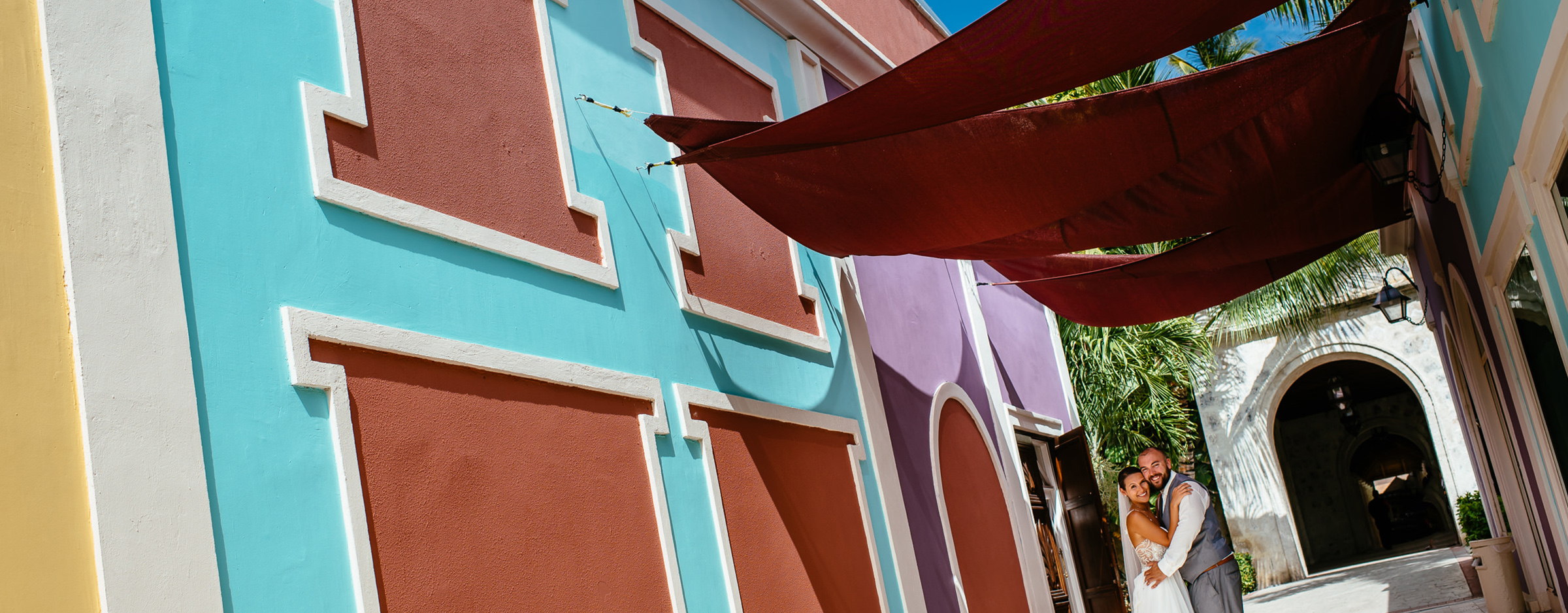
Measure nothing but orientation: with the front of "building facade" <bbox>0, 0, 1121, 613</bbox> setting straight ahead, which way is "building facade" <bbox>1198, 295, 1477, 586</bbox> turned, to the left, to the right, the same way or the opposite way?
to the right

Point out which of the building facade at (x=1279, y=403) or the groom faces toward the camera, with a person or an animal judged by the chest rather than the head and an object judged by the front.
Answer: the building facade

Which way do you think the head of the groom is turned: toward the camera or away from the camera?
toward the camera

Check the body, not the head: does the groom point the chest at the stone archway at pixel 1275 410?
no

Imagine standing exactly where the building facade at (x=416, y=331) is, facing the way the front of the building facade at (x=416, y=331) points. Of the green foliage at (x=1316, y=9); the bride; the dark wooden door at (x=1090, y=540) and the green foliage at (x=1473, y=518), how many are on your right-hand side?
0

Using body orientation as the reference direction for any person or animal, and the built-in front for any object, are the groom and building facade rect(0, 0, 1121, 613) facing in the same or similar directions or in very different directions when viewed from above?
very different directions

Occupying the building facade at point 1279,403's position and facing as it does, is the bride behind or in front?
in front

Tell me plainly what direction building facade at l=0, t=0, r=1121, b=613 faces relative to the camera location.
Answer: facing the viewer and to the right of the viewer

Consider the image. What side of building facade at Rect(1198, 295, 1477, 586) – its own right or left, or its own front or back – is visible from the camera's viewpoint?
front

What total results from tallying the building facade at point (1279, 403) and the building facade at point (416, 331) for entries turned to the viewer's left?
0

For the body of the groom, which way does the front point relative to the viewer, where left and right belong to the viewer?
facing to the left of the viewer

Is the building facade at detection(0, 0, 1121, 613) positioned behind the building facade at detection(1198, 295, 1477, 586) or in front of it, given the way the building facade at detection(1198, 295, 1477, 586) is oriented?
in front

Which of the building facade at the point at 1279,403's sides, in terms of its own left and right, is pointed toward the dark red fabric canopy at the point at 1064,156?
front
